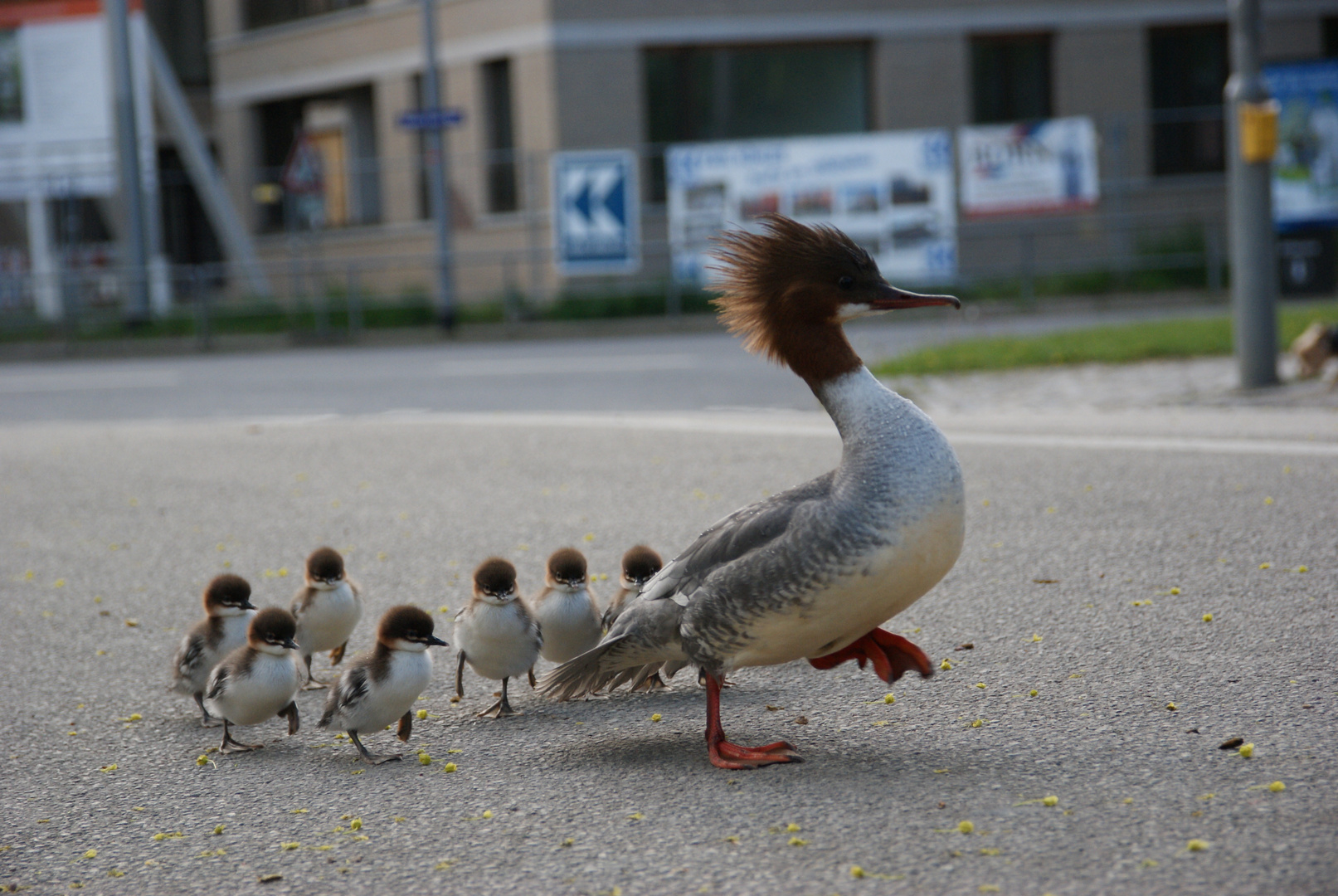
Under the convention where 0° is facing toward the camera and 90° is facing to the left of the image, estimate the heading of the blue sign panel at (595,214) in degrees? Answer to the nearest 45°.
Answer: approximately 0°

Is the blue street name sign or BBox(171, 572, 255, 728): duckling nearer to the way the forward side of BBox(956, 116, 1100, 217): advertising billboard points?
the duckling

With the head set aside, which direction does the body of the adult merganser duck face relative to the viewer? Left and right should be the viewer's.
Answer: facing to the right of the viewer

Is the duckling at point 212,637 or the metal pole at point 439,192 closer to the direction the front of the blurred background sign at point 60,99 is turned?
the duckling

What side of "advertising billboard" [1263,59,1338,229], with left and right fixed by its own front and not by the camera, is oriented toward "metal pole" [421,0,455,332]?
right

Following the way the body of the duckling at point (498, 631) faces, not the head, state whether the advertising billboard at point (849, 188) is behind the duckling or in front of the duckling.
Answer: behind

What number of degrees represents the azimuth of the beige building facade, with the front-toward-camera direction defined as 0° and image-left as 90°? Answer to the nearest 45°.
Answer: approximately 0°

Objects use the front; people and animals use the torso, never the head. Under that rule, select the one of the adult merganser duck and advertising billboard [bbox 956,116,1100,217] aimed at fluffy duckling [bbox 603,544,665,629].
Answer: the advertising billboard

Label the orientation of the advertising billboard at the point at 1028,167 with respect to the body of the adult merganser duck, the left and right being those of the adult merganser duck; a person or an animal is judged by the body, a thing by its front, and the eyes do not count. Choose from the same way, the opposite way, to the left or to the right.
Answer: to the right
